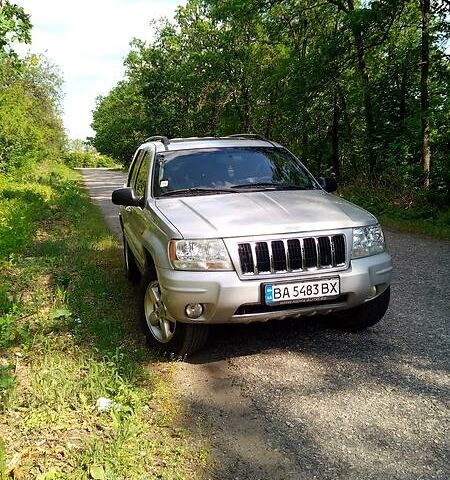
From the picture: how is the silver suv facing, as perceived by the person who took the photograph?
facing the viewer and to the right of the viewer
